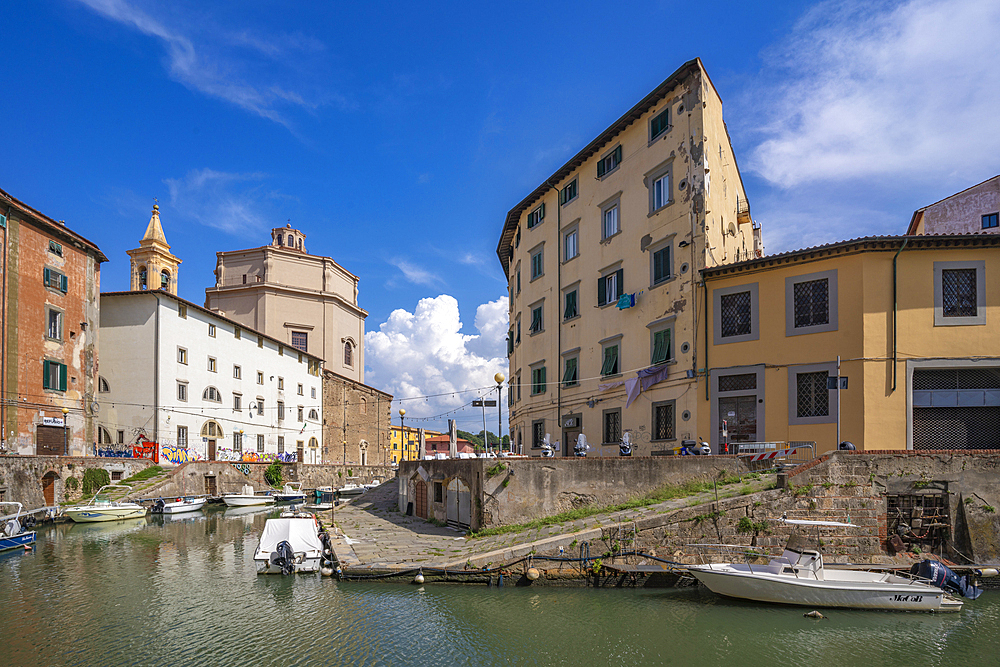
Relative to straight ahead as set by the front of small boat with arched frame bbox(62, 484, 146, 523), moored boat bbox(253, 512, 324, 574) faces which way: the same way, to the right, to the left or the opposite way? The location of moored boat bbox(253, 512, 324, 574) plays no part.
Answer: to the right

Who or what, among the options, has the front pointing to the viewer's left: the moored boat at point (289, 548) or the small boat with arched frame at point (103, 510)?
the small boat with arched frame

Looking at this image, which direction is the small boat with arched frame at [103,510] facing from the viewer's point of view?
to the viewer's left

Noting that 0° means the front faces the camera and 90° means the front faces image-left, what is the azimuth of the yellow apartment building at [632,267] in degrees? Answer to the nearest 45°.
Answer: approximately 45°

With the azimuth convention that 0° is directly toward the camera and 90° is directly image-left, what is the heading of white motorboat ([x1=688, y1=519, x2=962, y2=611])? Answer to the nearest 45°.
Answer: approximately 90°

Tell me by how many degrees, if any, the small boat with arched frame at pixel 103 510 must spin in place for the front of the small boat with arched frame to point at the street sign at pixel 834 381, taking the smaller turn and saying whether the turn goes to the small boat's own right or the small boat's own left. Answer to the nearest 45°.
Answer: approximately 135° to the small boat's own left

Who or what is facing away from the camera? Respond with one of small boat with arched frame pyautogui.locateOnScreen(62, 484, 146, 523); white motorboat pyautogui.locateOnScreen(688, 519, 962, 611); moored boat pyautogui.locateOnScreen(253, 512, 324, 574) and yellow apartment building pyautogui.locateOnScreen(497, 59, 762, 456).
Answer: the moored boat

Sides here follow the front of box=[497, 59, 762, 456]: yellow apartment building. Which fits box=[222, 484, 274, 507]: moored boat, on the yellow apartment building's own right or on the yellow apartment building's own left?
on the yellow apartment building's own right

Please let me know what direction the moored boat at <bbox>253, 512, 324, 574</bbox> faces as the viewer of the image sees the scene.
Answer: facing away from the viewer
